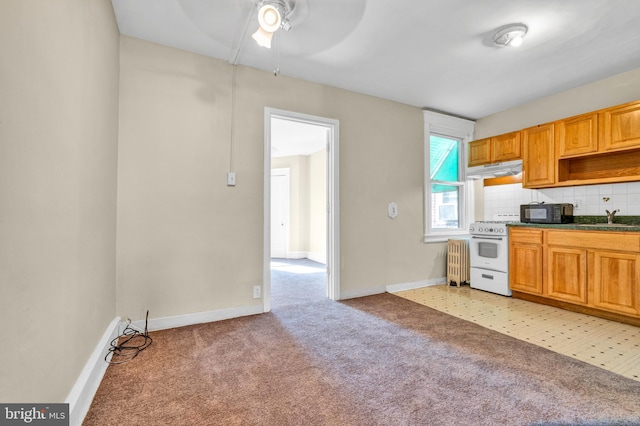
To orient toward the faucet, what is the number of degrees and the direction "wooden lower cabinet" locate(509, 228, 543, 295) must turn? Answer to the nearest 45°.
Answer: approximately 135° to its left

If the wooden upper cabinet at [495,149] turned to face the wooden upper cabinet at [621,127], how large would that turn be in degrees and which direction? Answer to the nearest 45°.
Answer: approximately 90° to its left

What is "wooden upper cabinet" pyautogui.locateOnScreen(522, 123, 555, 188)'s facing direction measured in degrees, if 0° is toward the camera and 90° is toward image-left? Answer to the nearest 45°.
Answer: approximately 45°

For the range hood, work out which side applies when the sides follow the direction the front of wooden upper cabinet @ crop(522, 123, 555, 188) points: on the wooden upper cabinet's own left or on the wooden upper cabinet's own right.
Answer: on the wooden upper cabinet's own right

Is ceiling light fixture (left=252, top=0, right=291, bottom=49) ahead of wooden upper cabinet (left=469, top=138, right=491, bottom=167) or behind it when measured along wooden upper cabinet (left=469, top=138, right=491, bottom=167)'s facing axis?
ahead

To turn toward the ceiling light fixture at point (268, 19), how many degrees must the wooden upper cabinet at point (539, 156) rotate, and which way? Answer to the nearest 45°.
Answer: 0° — it already faces it

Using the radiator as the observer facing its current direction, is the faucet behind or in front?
in front
